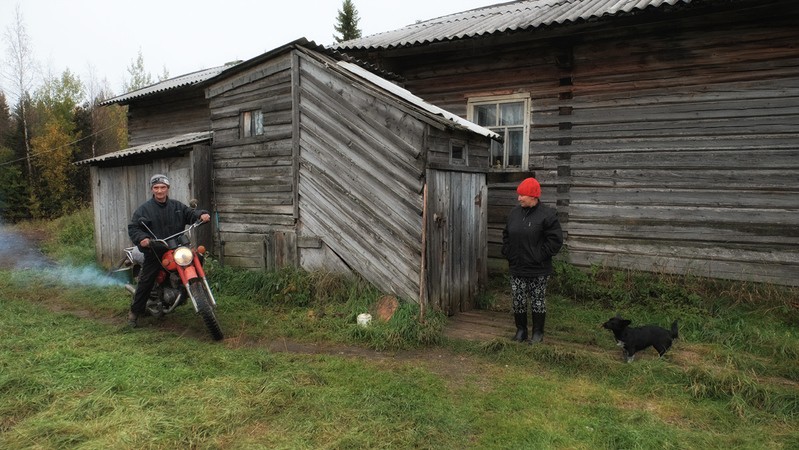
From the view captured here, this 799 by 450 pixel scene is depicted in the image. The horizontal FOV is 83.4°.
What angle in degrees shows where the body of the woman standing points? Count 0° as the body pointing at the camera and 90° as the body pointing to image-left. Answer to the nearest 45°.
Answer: approximately 45°

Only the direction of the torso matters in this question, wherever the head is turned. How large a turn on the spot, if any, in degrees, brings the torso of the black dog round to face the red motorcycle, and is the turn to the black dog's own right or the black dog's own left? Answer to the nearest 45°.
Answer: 0° — it already faces it

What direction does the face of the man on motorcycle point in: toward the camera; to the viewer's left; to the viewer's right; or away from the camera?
toward the camera

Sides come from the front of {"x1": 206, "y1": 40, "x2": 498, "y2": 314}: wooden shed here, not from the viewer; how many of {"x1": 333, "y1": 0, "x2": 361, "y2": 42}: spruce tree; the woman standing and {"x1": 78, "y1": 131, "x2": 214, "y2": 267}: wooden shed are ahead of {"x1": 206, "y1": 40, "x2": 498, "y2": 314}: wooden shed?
1

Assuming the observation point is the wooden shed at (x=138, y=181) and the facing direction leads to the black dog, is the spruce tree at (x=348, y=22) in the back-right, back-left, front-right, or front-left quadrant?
back-left

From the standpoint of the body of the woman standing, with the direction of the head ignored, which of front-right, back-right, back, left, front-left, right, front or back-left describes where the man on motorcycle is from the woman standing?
front-right

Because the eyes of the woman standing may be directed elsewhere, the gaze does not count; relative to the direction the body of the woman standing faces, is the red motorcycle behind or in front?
in front

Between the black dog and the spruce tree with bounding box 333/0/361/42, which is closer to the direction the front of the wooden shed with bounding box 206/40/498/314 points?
the black dog

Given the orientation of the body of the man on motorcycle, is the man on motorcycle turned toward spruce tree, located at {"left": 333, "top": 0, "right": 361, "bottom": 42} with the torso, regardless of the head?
no

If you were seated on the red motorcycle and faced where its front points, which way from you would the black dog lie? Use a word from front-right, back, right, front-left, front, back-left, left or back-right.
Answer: front

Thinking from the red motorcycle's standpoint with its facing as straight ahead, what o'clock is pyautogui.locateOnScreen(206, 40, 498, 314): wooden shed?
The wooden shed is roughly at 10 o'clock from the red motorcycle.

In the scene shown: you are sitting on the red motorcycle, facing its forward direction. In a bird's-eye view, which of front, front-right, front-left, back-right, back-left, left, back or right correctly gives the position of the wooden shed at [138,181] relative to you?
back-left

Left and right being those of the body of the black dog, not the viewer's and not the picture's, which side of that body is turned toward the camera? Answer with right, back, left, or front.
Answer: left

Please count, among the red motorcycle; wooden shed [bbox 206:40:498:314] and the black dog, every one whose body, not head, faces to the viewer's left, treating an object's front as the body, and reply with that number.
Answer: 1

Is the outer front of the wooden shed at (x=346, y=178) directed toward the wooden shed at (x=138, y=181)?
no

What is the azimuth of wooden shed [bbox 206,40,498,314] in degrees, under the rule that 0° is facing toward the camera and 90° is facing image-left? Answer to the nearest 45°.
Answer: approximately 315°

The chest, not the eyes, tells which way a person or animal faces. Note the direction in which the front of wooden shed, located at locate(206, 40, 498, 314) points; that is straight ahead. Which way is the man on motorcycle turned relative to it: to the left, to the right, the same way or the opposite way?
the same way

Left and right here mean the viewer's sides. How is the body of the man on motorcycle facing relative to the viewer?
facing the viewer and to the right of the viewer

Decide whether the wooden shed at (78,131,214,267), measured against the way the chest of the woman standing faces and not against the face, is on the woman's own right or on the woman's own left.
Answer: on the woman's own right
